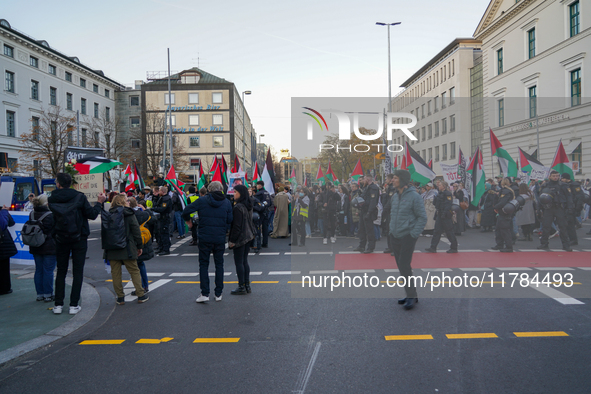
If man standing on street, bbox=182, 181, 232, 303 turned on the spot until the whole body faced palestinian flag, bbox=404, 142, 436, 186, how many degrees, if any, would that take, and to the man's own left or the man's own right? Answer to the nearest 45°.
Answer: approximately 45° to the man's own right

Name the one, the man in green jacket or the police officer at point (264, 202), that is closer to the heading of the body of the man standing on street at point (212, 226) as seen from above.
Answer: the police officer

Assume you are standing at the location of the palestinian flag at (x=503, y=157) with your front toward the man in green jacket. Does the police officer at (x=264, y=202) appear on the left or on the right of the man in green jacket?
right

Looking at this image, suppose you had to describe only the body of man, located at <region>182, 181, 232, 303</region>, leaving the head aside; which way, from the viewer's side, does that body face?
away from the camera

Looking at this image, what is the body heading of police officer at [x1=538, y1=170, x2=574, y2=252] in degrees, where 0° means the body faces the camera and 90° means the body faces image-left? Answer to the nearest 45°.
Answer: approximately 0°

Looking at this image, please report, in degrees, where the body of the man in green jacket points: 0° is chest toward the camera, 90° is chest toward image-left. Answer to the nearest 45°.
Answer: approximately 45°

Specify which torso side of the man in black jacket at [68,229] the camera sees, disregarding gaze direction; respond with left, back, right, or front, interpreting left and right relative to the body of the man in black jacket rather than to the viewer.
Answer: back

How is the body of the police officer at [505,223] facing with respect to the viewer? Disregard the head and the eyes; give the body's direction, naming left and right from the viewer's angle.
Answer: facing to the left of the viewer

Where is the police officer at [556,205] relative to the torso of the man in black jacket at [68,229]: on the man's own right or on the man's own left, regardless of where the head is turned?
on the man's own right
